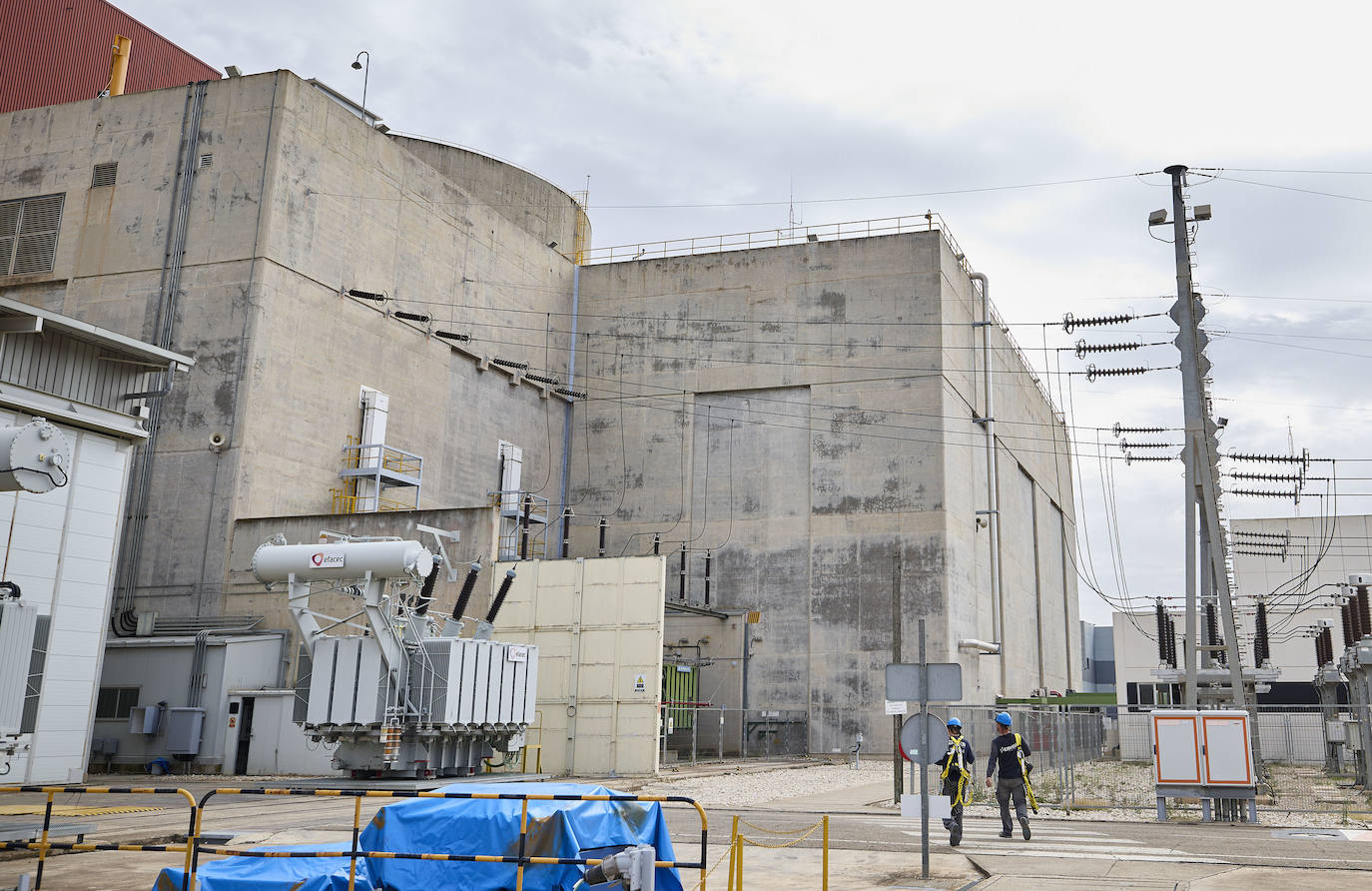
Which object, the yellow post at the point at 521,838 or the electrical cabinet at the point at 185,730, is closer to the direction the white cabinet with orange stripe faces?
the yellow post

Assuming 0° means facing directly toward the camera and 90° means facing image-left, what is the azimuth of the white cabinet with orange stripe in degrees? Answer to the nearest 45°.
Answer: approximately 0°

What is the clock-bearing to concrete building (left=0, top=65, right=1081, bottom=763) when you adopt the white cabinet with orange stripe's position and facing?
The concrete building is roughly at 4 o'clock from the white cabinet with orange stripe.

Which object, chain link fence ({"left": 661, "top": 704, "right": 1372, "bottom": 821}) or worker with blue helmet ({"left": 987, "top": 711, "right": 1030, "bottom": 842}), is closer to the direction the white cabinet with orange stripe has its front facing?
the worker with blue helmet

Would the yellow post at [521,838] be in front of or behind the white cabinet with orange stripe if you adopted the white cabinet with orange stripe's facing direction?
in front

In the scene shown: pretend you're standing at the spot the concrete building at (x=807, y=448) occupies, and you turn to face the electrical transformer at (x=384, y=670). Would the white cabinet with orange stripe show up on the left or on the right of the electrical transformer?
left

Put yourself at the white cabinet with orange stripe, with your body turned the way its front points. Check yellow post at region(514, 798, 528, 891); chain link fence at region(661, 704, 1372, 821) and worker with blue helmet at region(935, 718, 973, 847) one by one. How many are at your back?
1

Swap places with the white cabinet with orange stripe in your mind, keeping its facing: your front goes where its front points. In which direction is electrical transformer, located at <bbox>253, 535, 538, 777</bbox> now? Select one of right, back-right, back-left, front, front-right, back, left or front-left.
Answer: right

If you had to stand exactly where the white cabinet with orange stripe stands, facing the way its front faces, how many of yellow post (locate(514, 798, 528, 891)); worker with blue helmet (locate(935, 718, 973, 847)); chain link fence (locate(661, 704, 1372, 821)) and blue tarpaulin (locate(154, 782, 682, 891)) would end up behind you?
1

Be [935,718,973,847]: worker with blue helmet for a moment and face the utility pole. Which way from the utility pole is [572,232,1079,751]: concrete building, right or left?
left

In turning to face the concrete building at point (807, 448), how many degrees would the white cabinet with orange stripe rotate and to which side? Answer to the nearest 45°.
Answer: approximately 135° to its right

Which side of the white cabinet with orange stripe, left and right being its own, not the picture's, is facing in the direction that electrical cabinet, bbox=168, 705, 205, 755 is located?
right
